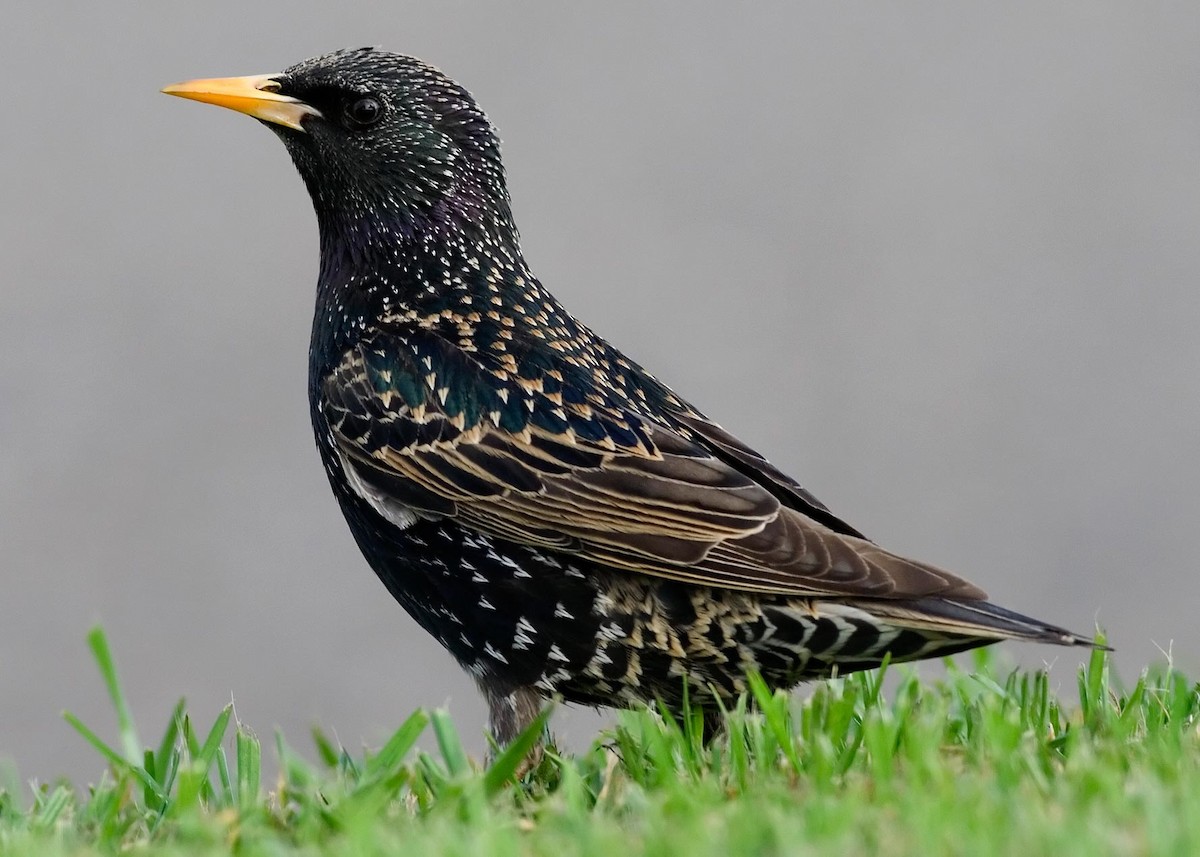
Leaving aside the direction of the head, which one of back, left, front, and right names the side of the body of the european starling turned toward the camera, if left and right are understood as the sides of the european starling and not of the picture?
left
